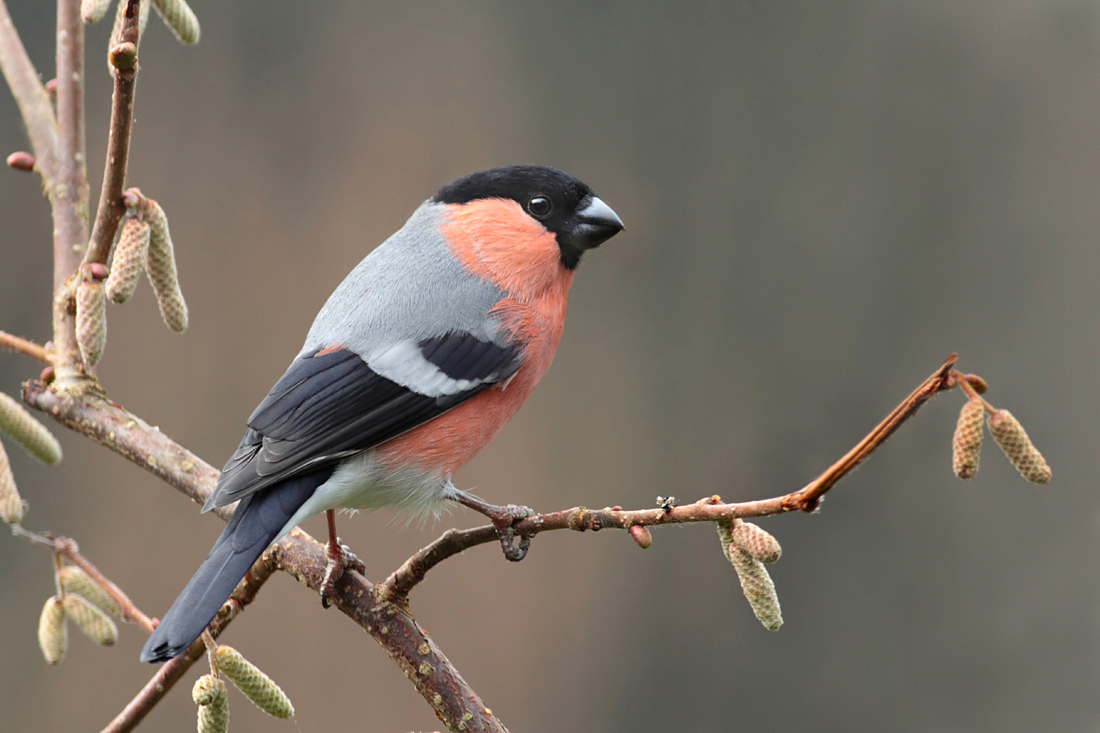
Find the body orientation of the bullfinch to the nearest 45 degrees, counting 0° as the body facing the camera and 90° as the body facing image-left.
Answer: approximately 270°
